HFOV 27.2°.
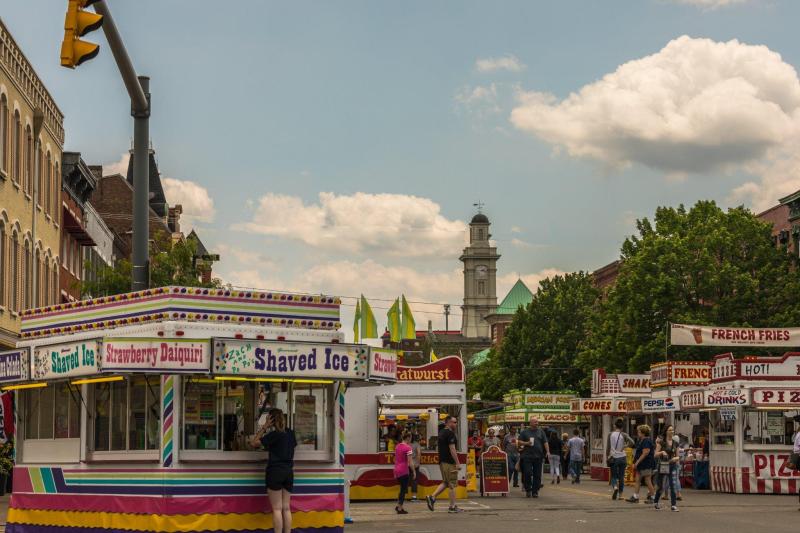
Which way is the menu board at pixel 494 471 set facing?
toward the camera

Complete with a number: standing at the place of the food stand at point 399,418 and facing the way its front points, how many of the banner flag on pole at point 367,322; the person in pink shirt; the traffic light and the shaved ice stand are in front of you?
3

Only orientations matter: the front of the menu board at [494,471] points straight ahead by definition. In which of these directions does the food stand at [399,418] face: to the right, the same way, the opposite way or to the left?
the same way

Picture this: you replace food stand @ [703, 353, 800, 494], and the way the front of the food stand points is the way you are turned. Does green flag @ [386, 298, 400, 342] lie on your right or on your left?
on your right

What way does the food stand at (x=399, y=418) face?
toward the camera

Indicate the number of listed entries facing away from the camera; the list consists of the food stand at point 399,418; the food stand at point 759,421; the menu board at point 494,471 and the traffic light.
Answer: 0

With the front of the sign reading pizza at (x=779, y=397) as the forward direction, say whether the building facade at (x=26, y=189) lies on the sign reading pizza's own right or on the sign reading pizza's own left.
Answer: on the sign reading pizza's own right

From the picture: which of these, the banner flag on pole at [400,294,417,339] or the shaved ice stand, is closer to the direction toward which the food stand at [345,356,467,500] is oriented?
the shaved ice stand

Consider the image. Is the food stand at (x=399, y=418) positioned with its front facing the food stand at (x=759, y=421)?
no

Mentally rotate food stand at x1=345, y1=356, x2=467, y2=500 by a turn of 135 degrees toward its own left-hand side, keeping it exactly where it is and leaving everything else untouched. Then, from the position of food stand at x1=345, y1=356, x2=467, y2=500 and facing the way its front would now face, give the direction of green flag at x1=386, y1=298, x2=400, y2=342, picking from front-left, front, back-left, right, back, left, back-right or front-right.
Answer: front-left
